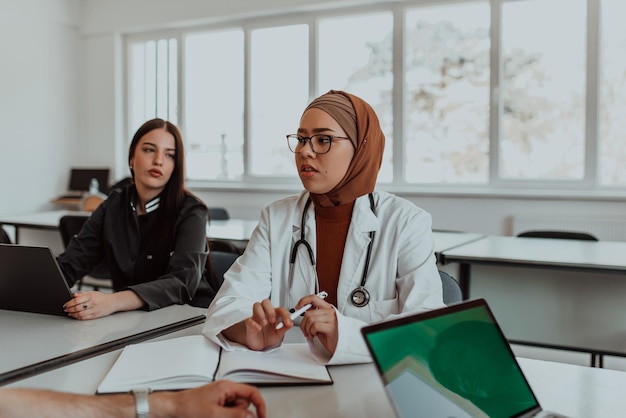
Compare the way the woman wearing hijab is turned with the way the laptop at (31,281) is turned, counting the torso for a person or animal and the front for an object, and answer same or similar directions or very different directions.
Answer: very different directions

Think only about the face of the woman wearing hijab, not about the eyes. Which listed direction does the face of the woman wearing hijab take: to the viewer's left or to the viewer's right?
to the viewer's left

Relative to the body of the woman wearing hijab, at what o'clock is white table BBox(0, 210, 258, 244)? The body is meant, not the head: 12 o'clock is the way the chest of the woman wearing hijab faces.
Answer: The white table is roughly at 4 o'clock from the woman wearing hijab.

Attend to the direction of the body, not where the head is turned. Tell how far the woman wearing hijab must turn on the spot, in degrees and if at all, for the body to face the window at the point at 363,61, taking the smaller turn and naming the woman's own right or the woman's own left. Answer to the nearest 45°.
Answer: approximately 135° to the woman's own right

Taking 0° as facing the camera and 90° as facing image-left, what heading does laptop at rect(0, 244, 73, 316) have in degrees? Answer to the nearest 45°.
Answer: approximately 225°

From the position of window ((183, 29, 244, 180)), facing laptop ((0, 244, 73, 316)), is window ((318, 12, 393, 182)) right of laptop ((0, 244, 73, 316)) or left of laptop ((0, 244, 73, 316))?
left
